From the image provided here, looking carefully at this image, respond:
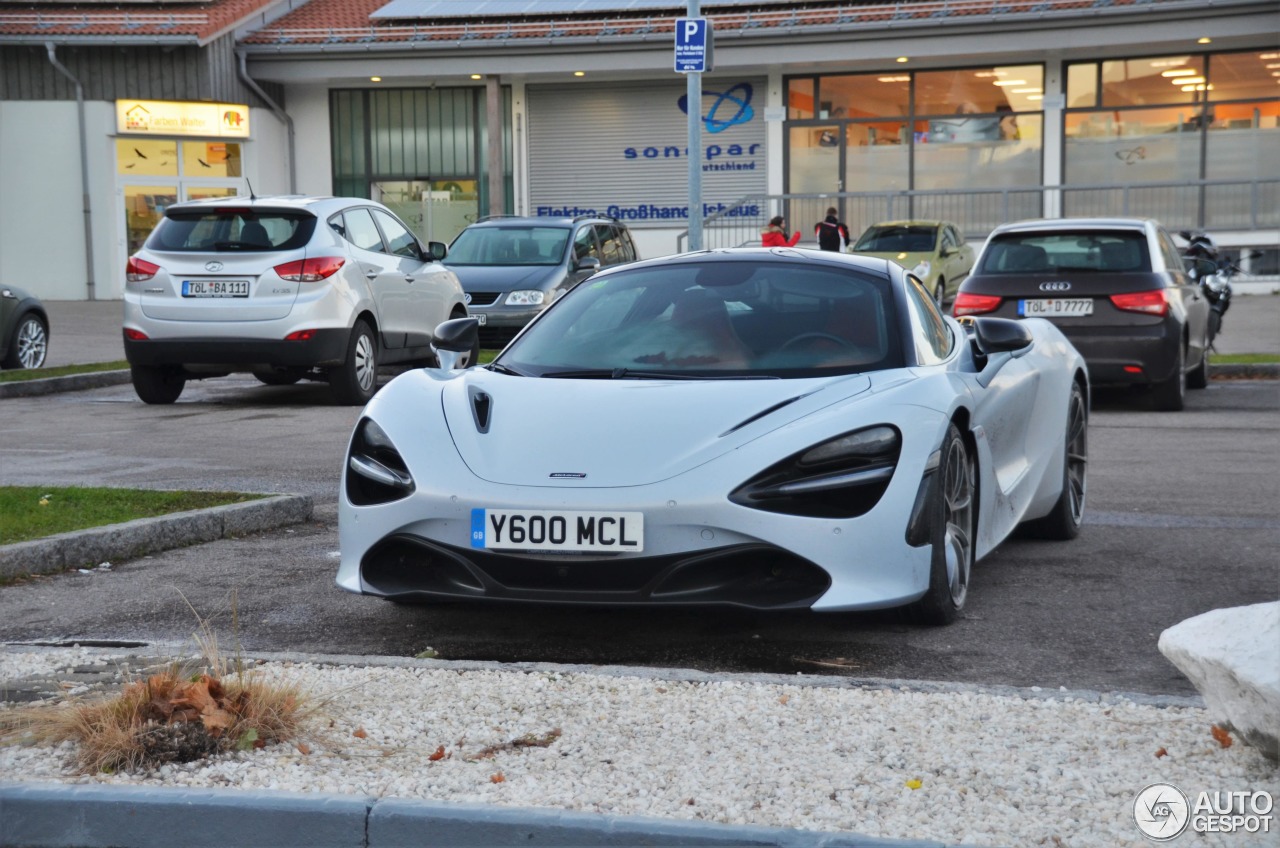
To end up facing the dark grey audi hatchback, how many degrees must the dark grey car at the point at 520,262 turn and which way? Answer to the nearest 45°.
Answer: approximately 90° to its left

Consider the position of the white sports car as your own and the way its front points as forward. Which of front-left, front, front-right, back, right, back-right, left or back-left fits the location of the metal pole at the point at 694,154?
back-right

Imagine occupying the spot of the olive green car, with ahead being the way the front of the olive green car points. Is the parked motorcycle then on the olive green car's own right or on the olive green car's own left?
on the olive green car's own left

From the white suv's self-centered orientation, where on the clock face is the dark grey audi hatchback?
The dark grey audi hatchback is roughly at 2 o'clock from the white suv.

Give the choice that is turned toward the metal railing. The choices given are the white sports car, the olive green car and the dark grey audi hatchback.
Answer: the dark grey audi hatchback

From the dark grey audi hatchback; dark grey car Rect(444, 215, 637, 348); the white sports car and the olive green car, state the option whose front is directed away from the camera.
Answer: the dark grey audi hatchback

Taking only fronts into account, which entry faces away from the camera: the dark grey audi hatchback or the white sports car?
the dark grey audi hatchback

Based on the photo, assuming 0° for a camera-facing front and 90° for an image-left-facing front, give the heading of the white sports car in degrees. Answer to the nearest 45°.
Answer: approximately 45°

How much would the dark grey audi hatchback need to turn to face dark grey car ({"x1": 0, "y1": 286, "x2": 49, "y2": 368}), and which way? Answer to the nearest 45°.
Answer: approximately 90° to its left

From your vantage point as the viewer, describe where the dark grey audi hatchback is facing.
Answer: facing away from the viewer

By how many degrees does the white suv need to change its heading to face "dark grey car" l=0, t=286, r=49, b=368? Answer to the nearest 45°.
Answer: approximately 90° to its left

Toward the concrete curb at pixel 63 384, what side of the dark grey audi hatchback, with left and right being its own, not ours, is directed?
left

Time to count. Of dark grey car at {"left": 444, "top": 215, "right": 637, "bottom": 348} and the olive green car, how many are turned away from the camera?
0

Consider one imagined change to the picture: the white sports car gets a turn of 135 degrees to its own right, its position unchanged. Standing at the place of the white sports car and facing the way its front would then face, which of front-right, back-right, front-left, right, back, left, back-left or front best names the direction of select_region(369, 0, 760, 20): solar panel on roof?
front
